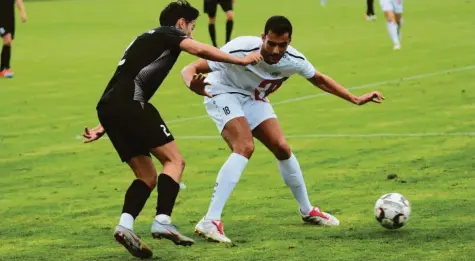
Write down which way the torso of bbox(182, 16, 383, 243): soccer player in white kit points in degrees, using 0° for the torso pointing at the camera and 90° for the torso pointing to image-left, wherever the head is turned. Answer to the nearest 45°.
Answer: approximately 315°

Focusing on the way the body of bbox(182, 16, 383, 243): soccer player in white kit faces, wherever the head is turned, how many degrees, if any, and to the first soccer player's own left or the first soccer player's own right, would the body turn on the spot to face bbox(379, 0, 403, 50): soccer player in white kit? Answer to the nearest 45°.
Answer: approximately 135° to the first soccer player's own left

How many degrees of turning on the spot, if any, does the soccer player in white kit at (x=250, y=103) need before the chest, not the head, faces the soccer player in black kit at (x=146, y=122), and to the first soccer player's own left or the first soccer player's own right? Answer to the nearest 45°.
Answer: approximately 90° to the first soccer player's own right

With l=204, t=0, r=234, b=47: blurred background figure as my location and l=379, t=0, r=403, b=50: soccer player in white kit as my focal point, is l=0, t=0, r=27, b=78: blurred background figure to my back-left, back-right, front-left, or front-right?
back-right

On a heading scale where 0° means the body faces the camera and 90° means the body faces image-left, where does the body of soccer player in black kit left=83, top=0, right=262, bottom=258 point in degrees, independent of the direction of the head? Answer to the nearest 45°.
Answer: approximately 270°
